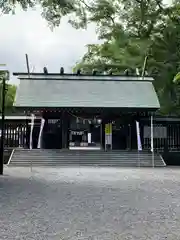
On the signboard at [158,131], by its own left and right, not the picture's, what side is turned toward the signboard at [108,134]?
right

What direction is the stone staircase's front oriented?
toward the camera

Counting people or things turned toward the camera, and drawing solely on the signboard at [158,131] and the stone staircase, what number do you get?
2

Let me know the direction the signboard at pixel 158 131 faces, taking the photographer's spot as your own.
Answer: facing the viewer

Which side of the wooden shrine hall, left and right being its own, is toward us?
front
